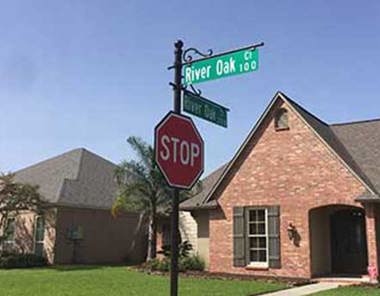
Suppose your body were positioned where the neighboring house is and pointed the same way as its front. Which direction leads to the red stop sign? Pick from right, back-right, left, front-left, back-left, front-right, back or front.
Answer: front-left

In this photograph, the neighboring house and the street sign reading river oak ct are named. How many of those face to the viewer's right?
0

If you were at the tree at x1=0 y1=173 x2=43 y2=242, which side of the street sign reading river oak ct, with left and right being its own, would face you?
right

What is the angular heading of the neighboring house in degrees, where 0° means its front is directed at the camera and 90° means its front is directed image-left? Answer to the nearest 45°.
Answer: approximately 45°

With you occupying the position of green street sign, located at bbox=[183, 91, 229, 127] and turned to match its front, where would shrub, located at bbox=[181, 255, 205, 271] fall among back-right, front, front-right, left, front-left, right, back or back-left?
back-left

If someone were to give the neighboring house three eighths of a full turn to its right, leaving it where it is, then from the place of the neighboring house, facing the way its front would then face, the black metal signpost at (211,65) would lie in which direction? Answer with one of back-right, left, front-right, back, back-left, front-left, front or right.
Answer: back

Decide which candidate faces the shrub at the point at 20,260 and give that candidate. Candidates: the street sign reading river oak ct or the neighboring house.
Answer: the neighboring house

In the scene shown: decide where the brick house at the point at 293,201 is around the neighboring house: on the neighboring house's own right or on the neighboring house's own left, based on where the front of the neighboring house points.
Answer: on the neighboring house's own left

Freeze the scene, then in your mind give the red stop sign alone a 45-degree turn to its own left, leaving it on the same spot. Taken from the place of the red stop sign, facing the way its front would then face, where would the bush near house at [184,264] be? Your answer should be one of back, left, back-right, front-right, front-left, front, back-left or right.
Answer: left

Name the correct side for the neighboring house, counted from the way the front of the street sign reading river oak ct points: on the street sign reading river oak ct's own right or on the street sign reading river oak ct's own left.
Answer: on the street sign reading river oak ct's own right

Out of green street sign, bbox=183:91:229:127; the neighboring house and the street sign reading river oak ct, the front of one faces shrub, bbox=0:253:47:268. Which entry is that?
the neighboring house
